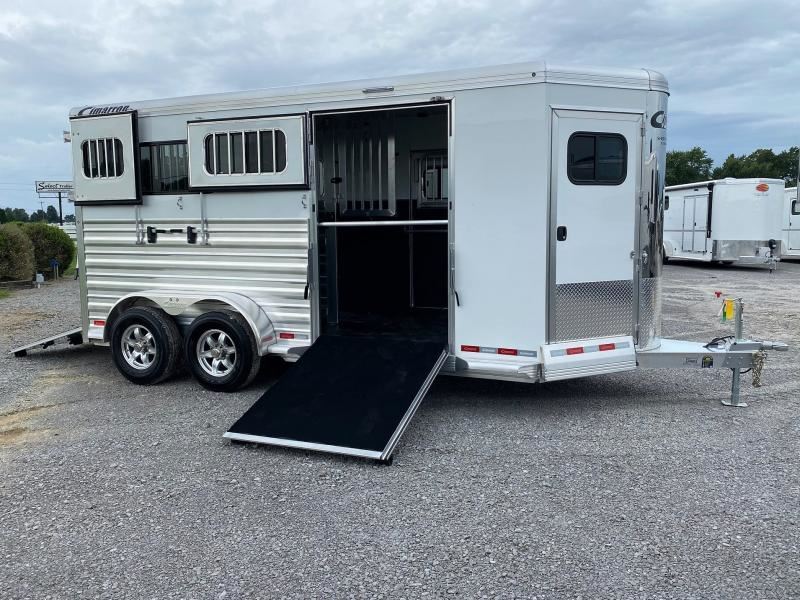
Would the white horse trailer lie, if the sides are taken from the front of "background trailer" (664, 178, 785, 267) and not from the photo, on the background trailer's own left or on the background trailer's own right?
on the background trailer's own right

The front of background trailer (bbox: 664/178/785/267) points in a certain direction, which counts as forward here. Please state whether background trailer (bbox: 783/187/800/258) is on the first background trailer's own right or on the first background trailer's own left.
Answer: on the first background trailer's own left

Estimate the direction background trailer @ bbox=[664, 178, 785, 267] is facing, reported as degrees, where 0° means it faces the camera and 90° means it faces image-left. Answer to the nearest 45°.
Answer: approximately 315°
